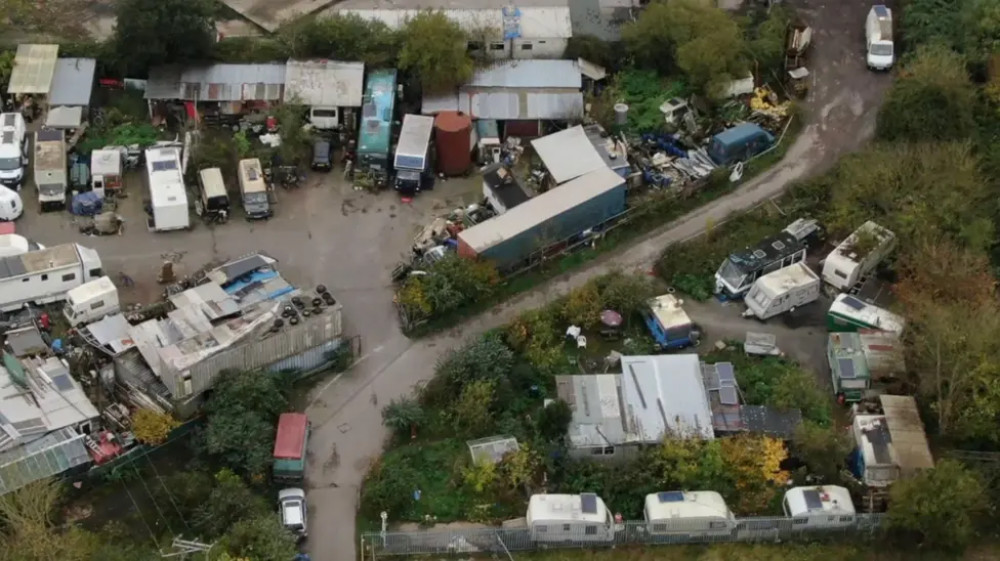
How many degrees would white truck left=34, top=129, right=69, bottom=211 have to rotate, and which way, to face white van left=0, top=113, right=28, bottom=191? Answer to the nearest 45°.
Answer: approximately 135° to its right

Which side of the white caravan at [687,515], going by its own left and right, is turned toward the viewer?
right

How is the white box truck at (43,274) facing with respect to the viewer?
to the viewer's right

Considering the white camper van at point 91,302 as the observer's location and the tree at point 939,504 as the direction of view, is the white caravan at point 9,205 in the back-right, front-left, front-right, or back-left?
back-left

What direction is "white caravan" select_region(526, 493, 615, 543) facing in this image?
to the viewer's right

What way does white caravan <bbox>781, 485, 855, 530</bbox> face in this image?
to the viewer's left

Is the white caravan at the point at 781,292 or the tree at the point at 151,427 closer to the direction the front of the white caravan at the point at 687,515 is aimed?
the white caravan

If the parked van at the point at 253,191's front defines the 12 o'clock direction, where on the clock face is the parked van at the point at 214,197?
the parked van at the point at 214,197 is roughly at 3 o'clock from the parked van at the point at 253,191.

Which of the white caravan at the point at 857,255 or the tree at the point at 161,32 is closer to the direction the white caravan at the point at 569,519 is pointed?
the white caravan
